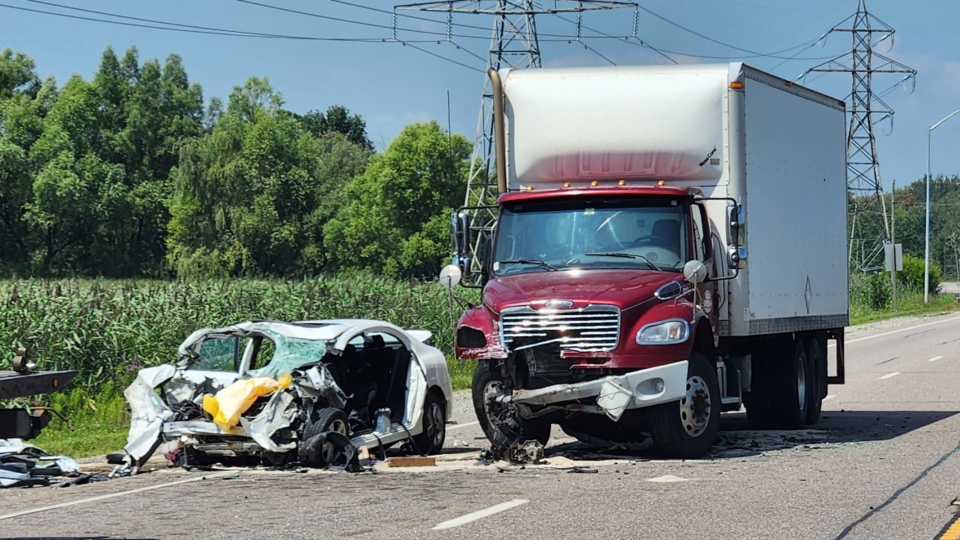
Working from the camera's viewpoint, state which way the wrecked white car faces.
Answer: facing the viewer and to the left of the viewer

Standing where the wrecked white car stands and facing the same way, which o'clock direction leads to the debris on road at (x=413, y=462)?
The debris on road is roughly at 8 o'clock from the wrecked white car.
